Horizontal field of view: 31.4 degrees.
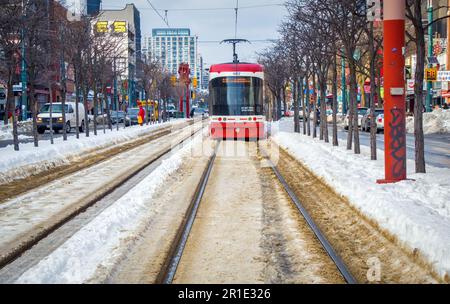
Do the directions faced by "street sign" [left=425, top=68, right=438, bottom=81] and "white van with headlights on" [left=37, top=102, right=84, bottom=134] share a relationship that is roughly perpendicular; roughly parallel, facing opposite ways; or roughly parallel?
roughly parallel

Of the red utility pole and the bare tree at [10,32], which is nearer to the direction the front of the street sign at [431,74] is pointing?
the red utility pole

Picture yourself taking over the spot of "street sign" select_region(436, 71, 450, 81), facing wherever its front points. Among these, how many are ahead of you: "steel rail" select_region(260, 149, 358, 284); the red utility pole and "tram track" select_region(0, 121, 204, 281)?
3

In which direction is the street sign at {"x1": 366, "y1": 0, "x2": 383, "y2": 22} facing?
toward the camera

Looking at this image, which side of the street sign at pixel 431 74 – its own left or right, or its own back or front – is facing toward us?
front

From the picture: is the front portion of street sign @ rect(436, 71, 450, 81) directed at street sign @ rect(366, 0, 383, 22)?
yes

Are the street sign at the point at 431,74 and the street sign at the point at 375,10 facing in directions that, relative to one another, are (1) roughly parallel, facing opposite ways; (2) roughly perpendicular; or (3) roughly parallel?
roughly parallel

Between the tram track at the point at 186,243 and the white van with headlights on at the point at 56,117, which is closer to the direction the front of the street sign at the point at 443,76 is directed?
the tram track
